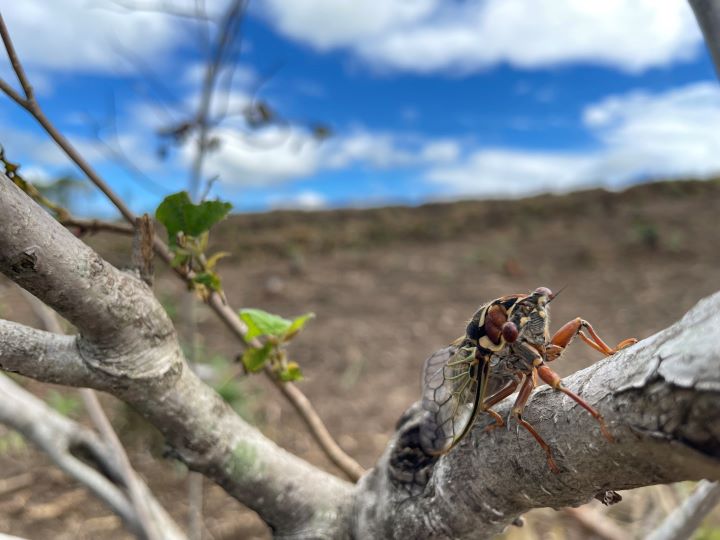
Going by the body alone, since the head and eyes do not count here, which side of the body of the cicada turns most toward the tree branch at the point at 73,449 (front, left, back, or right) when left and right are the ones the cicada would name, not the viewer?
back

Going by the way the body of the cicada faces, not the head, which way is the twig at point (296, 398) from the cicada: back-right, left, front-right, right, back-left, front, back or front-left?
back
